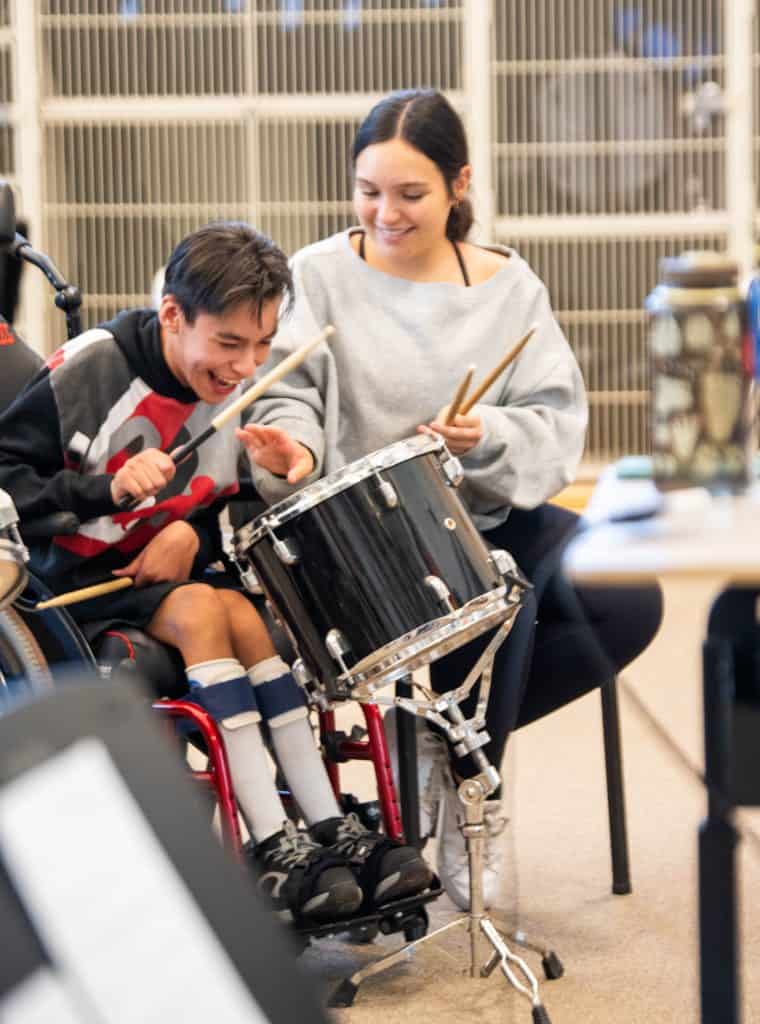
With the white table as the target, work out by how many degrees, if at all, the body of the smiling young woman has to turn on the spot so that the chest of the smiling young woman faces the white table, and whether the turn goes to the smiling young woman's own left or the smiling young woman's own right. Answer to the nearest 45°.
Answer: approximately 45° to the smiling young woman's own left

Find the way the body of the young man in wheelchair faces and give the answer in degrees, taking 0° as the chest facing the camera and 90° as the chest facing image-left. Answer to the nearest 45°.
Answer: approximately 315°
